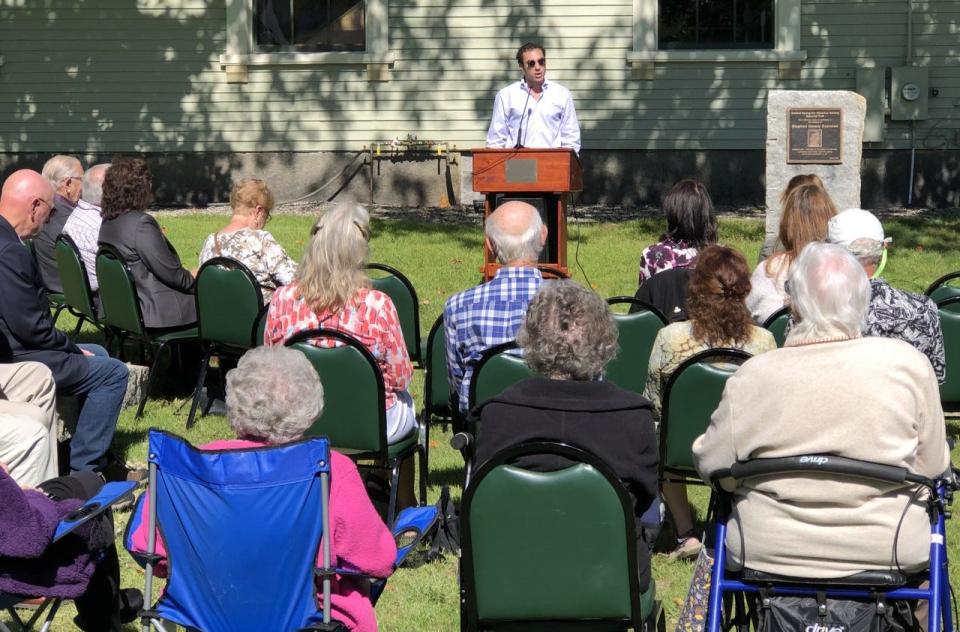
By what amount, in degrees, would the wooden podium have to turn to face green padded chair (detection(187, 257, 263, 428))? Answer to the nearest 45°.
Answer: approximately 45° to its right

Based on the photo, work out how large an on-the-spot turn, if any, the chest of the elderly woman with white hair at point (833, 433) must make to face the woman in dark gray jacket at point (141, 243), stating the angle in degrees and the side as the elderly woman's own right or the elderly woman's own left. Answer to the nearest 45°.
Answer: approximately 45° to the elderly woman's own left

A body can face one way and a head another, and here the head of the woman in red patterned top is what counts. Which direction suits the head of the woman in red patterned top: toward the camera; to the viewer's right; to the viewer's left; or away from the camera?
away from the camera

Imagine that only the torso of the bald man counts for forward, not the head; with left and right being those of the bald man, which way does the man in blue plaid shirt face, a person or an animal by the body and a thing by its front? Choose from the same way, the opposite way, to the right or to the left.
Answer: to the left

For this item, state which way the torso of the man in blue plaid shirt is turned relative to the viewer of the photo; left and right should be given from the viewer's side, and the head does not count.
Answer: facing away from the viewer

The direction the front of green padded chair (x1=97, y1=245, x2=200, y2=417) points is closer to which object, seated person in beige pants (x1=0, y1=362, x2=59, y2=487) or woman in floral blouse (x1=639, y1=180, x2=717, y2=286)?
the woman in floral blouse

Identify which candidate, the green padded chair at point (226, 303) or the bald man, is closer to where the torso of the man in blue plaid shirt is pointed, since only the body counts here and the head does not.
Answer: the green padded chair

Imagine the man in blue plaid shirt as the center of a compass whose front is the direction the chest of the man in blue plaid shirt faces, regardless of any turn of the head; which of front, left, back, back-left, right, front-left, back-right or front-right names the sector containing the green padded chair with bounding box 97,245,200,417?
front-left

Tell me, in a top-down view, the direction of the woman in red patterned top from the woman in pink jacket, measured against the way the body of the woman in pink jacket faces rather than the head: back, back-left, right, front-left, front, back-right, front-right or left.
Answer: front

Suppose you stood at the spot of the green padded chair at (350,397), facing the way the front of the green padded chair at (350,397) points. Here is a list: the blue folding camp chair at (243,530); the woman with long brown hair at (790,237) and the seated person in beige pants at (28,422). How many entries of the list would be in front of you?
1

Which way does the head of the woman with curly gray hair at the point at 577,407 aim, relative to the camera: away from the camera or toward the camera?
away from the camera

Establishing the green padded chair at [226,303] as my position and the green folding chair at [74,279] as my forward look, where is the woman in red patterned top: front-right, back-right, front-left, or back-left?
back-left

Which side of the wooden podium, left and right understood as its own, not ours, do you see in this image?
front

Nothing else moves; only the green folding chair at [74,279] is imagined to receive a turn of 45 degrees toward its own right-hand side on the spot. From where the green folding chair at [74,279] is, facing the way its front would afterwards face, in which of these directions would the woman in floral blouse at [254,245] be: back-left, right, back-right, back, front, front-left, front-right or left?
front-right

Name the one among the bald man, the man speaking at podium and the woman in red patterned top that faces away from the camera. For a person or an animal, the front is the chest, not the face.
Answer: the woman in red patterned top

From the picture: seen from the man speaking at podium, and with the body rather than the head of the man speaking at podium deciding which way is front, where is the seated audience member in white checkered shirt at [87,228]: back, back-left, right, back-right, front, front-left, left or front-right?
front-right

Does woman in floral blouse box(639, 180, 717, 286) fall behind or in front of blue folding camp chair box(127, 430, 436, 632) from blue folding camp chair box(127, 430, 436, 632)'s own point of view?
in front

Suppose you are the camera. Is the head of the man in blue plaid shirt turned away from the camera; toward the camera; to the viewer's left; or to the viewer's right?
away from the camera
